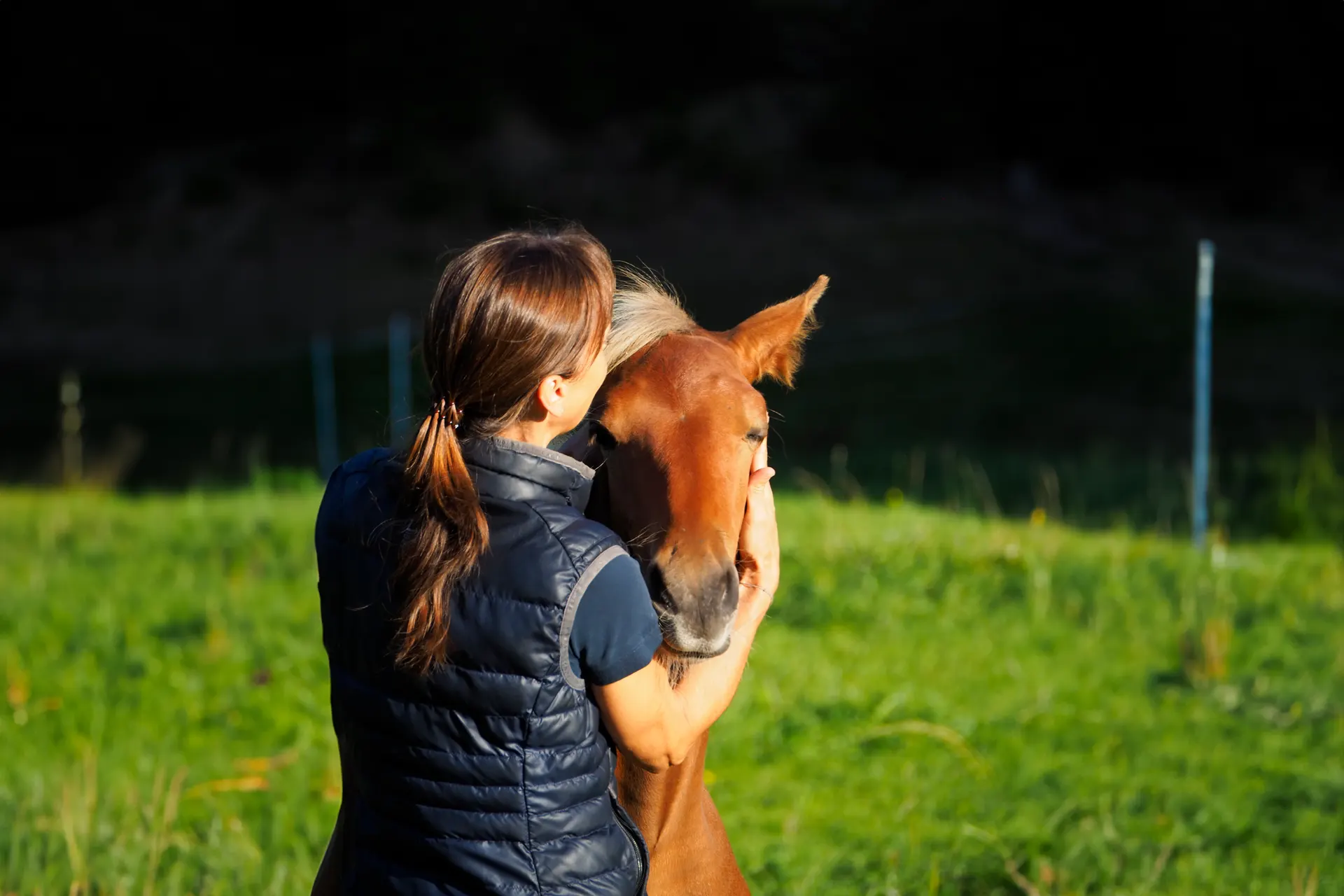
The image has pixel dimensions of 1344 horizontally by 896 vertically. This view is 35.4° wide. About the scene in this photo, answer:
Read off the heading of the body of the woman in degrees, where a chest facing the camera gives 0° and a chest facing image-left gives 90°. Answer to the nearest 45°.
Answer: approximately 225°

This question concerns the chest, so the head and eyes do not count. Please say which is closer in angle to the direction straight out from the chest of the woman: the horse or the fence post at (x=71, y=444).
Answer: the horse

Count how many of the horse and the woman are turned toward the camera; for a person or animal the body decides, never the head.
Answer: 1

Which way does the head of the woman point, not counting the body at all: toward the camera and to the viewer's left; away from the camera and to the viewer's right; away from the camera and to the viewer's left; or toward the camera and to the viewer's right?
away from the camera and to the viewer's right

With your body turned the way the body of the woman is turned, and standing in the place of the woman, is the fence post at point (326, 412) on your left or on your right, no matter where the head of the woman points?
on your left

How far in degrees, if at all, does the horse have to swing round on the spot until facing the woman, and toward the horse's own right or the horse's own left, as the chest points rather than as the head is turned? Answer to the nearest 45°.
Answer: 0° — it already faces them

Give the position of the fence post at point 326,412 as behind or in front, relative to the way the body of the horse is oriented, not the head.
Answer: behind

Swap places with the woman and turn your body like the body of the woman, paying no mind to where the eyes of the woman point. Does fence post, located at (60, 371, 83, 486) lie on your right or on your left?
on your left
